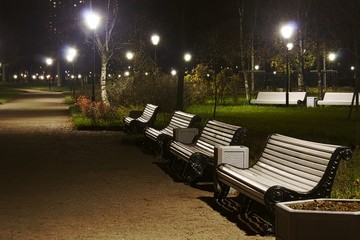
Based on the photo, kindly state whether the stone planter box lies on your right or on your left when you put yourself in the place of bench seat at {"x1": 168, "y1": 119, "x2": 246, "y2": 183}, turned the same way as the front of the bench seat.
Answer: on your left

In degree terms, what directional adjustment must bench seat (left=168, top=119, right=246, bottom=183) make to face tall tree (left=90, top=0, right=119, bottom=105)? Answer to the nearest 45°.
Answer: approximately 135° to its right

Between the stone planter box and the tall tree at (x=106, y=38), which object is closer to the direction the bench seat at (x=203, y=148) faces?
the stone planter box

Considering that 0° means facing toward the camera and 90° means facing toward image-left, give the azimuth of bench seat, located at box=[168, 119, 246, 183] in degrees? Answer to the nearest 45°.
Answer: approximately 45°

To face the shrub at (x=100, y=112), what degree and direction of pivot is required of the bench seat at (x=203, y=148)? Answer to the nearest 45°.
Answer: approximately 135° to its right
